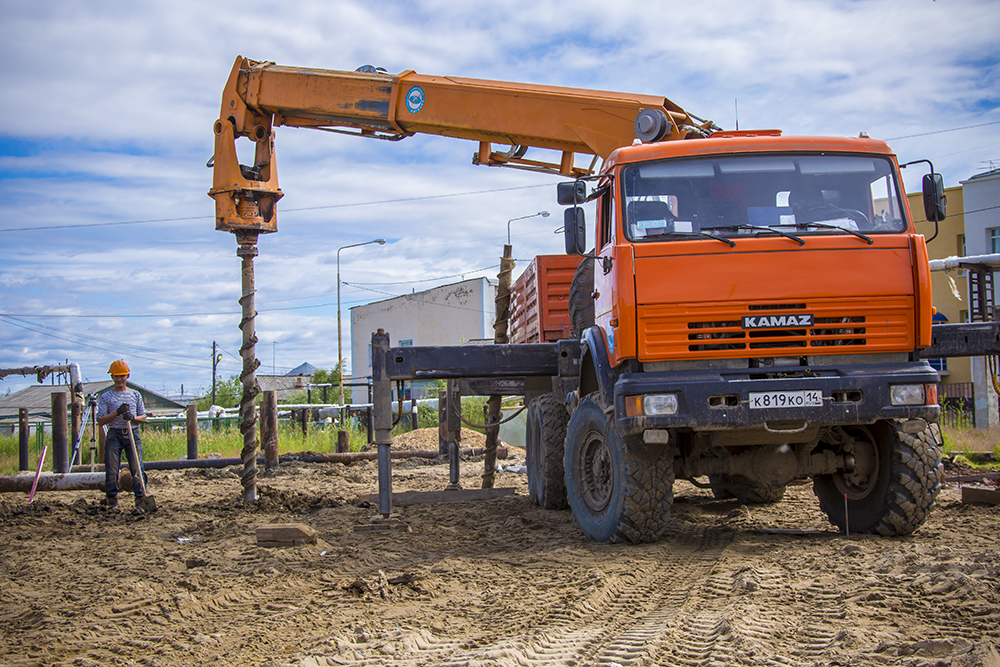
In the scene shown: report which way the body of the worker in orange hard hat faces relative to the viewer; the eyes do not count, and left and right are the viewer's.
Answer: facing the viewer

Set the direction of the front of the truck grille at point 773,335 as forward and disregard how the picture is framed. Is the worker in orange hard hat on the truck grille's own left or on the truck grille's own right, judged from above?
on the truck grille's own right

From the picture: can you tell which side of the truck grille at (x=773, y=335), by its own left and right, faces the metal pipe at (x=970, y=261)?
back

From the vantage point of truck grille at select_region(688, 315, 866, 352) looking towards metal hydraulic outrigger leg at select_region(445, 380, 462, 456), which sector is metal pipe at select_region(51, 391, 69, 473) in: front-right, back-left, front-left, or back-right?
front-left

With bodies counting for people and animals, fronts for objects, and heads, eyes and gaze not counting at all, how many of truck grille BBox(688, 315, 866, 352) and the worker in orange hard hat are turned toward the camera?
2

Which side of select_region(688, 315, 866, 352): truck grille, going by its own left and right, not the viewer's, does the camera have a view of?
front

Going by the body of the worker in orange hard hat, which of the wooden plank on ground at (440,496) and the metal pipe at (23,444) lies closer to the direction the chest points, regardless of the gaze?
the wooden plank on ground

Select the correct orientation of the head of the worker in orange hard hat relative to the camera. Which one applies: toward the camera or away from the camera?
toward the camera

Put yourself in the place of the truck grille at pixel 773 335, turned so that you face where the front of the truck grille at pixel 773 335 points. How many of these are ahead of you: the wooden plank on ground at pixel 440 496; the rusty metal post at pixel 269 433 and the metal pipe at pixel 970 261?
0

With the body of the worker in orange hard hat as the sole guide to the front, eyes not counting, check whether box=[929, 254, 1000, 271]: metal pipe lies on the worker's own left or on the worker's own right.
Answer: on the worker's own left

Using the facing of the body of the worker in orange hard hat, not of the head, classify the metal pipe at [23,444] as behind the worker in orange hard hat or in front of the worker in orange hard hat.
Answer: behind

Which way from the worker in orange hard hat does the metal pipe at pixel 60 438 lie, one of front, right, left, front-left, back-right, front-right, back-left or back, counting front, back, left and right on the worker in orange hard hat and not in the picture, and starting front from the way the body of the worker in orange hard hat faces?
back
